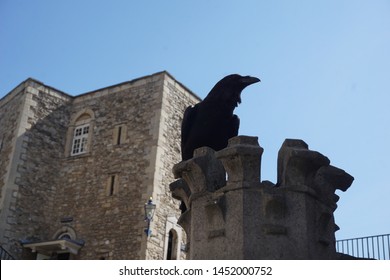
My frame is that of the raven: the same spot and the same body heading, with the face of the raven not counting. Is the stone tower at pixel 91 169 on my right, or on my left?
on my left

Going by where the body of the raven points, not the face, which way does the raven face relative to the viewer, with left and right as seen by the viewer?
facing to the right of the viewer
